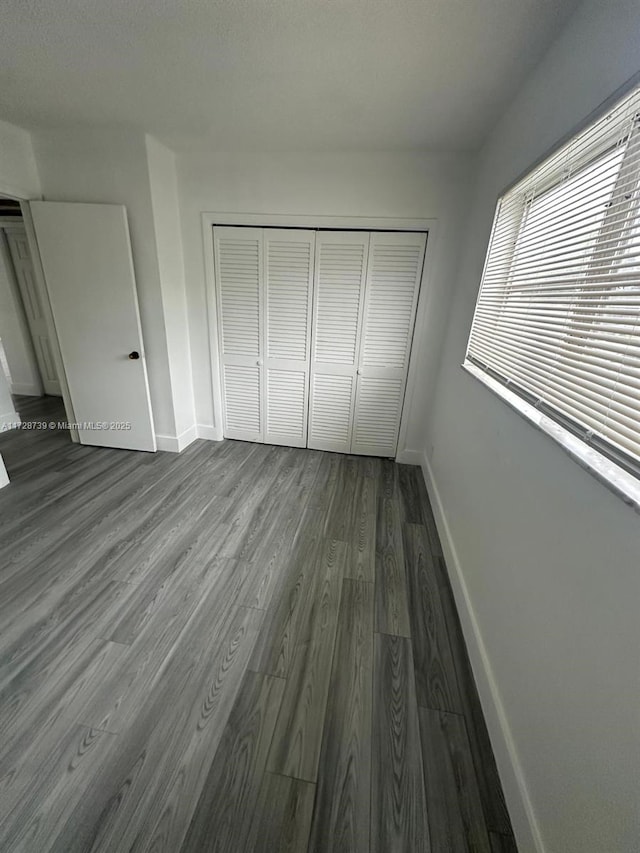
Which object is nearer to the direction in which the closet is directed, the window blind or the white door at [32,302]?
the window blind

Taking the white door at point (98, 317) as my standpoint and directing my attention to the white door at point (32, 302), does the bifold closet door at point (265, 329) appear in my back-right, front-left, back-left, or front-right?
back-right

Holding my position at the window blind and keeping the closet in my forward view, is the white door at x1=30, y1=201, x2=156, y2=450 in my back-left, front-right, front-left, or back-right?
front-left

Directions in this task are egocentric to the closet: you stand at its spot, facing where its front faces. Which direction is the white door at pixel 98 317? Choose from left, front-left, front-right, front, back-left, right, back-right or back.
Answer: right

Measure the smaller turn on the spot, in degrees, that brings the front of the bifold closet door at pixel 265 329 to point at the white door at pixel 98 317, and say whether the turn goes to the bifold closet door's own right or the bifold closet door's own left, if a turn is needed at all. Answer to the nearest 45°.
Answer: approximately 90° to the bifold closet door's own right

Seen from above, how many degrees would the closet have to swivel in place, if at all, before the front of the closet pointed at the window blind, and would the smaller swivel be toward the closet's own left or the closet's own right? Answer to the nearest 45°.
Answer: approximately 45° to the closet's own left

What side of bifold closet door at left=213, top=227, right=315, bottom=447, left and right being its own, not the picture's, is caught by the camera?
front

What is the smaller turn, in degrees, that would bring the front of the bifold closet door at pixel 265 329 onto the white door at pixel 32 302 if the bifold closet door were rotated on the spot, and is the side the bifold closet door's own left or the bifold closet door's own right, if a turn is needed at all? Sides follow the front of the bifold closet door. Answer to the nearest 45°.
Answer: approximately 135° to the bifold closet door's own right
